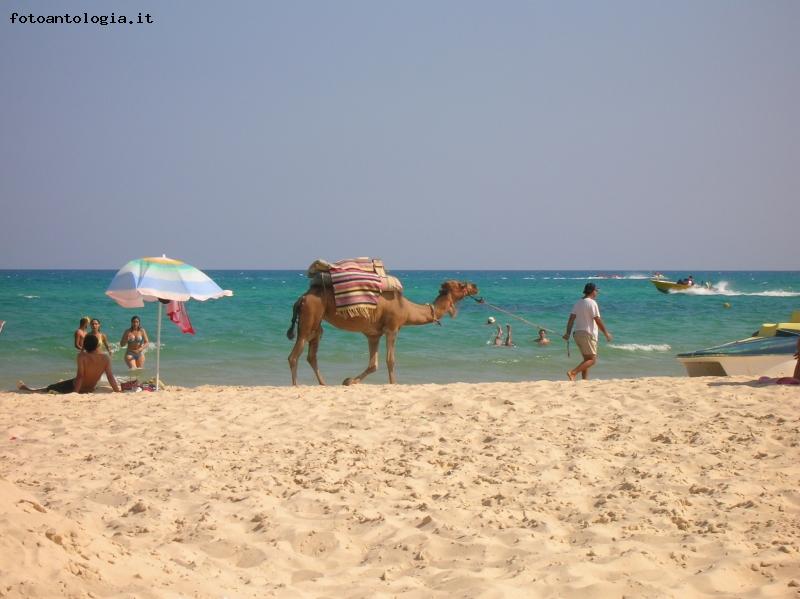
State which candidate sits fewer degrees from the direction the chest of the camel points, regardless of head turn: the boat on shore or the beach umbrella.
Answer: the boat on shore

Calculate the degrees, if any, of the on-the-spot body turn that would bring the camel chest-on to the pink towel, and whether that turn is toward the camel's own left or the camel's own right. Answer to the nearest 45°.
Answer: approximately 180°

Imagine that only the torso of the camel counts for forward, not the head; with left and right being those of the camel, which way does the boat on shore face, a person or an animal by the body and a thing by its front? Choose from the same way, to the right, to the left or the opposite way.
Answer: the opposite way

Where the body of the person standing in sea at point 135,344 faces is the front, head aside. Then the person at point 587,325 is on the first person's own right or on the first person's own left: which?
on the first person's own left

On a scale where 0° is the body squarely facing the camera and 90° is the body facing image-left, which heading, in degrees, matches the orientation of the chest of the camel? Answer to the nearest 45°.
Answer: approximately 270°

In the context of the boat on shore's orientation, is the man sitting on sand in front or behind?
in front

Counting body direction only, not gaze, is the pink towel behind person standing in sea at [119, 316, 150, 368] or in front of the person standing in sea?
in front

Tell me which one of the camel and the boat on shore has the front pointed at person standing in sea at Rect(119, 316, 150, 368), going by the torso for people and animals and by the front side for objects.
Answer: the boat on shore

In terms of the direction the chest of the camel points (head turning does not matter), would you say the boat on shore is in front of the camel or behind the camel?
in front

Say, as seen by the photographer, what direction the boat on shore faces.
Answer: facing to the left of the viewer
